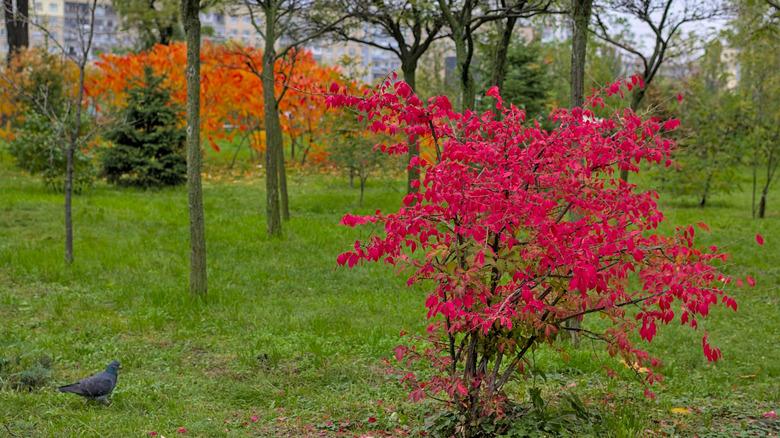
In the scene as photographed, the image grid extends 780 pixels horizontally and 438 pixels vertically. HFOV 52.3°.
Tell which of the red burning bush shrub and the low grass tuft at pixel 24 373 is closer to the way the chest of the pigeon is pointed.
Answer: the red burning bush shrub

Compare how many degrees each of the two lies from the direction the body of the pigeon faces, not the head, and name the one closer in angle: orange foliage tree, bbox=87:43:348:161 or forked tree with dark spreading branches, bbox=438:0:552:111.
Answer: the forked tree with dark spreading branches

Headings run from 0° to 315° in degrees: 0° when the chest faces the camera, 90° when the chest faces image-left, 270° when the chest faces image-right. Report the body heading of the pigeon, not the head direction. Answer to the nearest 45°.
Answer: approximately 270°

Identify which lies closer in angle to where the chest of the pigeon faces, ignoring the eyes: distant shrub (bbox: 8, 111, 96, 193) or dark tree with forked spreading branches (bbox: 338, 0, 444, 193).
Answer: the dark tree with forked spreading branches

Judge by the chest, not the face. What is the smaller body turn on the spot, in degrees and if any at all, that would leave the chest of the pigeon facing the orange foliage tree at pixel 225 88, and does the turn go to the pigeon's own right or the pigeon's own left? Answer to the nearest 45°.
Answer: approximately 90° to the pigeon's own left

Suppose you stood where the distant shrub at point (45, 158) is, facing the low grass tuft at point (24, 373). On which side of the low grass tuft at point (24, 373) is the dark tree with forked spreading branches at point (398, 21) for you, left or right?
left

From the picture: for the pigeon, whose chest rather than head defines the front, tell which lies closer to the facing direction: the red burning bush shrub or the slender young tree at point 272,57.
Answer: the red burning bush shrub

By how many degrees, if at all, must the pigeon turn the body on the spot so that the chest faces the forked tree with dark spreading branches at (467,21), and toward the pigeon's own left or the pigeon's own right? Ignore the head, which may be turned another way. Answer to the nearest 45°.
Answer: approximately 45° to the pigeon's own left

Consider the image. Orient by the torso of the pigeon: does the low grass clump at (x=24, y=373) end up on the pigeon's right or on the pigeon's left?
on the pigeon's left

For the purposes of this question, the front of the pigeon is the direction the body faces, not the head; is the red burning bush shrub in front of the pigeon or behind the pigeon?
in front

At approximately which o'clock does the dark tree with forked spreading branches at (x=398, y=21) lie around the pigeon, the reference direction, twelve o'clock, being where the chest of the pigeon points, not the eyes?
The dark tree with forked spreading branches is roughly at 10 o'clock from the pigeon.

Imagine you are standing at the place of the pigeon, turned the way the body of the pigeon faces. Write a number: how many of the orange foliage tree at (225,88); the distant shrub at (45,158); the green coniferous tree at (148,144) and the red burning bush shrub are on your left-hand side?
3

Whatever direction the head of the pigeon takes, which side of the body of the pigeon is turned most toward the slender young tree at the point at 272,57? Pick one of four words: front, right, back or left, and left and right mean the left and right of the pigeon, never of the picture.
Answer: left
